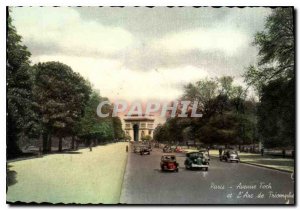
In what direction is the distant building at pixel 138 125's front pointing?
toward the camera

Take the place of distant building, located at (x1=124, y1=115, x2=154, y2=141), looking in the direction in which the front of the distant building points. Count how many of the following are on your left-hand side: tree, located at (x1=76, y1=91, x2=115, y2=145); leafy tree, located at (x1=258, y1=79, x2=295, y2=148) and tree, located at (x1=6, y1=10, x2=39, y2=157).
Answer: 1

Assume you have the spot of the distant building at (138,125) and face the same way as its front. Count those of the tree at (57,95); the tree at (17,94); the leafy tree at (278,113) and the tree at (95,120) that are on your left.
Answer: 1

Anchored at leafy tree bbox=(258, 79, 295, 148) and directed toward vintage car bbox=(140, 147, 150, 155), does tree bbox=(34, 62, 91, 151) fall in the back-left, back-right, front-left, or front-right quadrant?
front-left

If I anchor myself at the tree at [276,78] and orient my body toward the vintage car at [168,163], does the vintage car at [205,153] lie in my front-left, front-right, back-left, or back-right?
front-right
